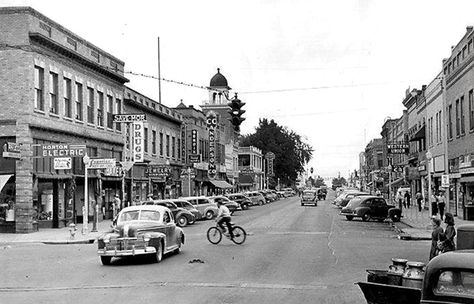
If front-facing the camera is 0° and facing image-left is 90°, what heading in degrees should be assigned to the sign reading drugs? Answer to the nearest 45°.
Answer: approximately 0°

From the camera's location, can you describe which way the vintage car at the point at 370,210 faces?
facing away from the viewer and to the right of the viewer

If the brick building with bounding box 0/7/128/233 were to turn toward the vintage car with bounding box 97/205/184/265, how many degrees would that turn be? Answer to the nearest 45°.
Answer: approximately 45° to its right

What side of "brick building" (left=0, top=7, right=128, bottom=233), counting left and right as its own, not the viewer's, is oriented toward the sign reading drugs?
left

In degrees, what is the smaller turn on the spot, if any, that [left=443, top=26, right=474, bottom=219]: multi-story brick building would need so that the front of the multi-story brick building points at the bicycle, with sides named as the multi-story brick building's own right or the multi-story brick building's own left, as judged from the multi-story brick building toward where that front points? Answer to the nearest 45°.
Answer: approximately 45° to the multi-story brick building's own left

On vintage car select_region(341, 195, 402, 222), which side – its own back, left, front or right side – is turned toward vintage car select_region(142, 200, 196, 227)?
back

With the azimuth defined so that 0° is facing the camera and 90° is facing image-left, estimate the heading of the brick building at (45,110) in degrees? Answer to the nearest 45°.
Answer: approximately 315°

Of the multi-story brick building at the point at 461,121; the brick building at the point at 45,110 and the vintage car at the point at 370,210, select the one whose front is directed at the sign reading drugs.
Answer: the multi-story brick building
